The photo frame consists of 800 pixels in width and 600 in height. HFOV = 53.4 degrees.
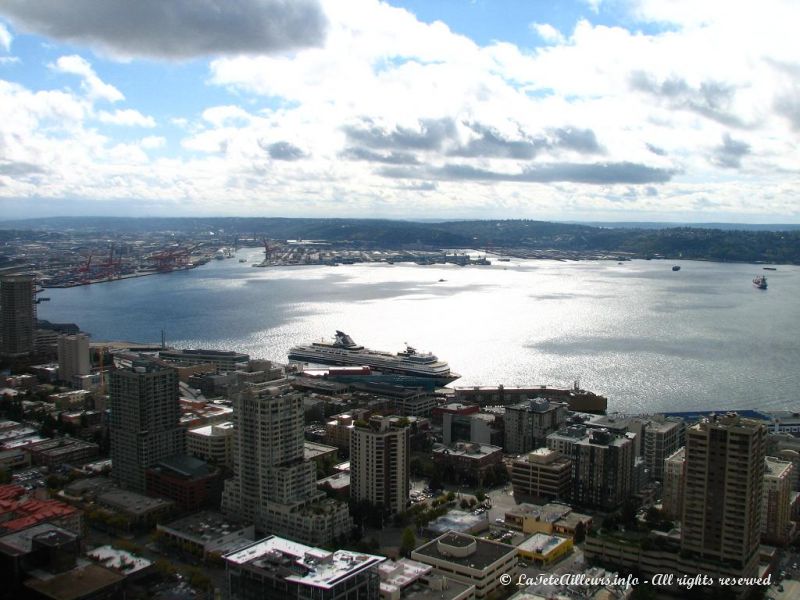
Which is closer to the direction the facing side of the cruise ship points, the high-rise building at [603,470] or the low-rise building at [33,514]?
the high-rise building

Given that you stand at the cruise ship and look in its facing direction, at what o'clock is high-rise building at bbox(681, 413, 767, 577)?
The high-rise building is roughly at 1 o'clock from the cruise ship.

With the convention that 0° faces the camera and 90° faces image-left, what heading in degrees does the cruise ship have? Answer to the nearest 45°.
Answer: approximately 315°

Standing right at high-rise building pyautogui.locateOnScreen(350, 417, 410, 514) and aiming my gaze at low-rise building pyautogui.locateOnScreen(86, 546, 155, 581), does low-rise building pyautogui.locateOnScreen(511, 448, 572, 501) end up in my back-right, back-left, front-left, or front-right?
back-left

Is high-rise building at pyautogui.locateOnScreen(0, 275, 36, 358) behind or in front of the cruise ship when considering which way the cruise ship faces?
behind

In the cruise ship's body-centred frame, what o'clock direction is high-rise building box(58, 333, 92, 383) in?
The high-rise building is roughly at 4 o'clock from the cruise ship.

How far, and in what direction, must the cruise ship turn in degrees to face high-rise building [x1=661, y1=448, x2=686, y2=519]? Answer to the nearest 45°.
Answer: approximately 45° to its right

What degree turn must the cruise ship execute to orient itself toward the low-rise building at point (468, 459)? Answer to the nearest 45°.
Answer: approximately 45° to its right

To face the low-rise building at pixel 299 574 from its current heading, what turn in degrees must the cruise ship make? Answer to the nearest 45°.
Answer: approximately 45° to its right

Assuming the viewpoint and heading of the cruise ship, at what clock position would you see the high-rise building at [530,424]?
The high-rise building is roughly at 1 o'clock from the cruise ship.

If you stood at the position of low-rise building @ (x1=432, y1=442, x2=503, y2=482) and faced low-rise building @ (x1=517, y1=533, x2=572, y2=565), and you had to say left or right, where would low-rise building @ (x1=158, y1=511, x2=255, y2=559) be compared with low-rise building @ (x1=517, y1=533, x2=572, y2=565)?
right
